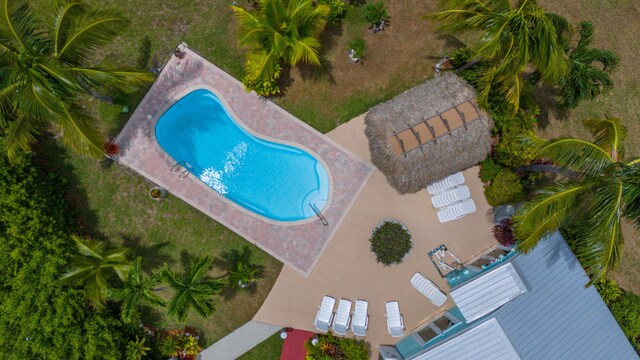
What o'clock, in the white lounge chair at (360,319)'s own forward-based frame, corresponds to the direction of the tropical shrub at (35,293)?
The tropical shrub is roughly at 8 o'clock from the white lounge chair.

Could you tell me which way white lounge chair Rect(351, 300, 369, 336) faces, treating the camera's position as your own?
facing away from the viewer

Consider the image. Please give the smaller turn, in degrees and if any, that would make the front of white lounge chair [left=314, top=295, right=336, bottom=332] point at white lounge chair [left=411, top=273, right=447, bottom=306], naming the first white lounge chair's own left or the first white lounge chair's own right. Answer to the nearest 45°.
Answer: approximately 45° to the first white lounge chair's own right

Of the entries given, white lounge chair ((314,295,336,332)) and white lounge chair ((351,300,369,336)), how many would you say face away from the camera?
2

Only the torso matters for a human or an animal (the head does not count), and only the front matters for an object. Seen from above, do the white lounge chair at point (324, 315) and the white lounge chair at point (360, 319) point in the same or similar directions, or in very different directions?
same or similar directions

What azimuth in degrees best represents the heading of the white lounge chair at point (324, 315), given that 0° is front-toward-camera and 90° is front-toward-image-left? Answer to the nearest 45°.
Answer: approximately 180°
